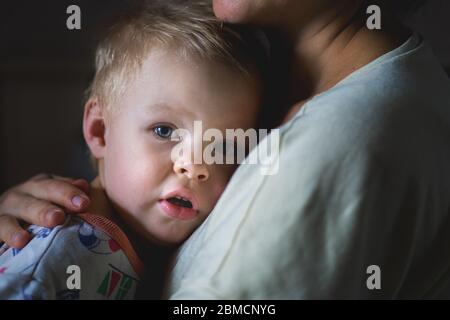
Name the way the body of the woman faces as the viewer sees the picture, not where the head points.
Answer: to the viewer's left
